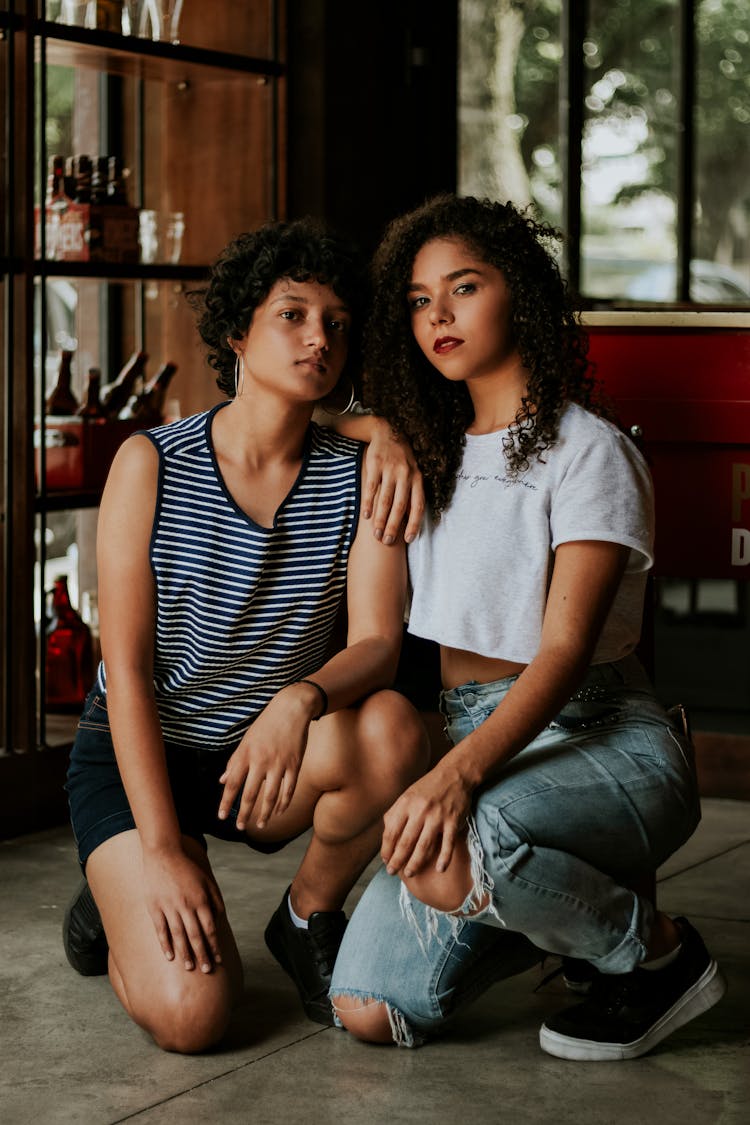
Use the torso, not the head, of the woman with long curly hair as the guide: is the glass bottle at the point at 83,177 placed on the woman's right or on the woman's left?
on the woman's right

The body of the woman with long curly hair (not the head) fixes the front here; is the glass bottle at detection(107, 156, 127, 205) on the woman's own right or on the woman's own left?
on the woman's own right

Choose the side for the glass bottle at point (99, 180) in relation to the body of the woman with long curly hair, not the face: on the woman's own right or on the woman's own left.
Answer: on the woman's own right

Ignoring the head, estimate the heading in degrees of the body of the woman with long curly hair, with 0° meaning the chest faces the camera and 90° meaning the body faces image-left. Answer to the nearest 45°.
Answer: approximately 45°

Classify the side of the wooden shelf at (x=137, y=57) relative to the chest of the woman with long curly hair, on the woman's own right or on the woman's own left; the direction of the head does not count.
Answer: on the woman's own right
